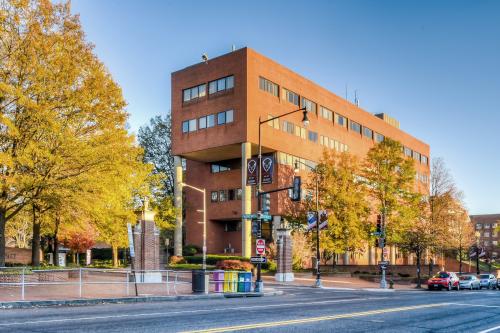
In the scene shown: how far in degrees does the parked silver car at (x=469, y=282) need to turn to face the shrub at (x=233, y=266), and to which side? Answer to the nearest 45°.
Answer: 0° — it already faces it

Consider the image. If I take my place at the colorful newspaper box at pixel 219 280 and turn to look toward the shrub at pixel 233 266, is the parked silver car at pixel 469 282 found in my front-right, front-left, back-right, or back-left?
front-right

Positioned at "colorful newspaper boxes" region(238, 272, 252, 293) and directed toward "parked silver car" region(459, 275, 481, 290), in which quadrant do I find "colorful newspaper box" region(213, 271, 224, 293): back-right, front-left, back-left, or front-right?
back-left

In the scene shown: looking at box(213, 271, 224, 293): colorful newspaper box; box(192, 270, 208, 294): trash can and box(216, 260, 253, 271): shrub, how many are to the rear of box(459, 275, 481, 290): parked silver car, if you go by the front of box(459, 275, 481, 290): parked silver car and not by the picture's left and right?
0

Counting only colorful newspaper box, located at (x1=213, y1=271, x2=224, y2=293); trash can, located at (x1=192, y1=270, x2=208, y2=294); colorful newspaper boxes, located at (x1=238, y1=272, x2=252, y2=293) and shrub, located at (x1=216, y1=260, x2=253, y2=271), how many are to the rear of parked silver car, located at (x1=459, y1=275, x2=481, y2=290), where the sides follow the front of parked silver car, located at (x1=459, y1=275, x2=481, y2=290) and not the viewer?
0

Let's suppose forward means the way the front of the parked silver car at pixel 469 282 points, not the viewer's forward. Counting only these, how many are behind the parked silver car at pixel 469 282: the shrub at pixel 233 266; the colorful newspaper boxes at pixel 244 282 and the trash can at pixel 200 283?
0

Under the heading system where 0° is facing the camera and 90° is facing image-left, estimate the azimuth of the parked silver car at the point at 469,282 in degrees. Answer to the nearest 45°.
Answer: approximately 45°

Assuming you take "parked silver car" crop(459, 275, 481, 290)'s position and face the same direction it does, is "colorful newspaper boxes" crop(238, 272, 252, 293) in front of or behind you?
in front

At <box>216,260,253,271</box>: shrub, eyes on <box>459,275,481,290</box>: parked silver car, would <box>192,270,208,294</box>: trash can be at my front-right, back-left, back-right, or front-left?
back-right

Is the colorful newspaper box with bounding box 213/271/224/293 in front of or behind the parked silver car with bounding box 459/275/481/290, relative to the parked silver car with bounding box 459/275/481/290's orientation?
in front

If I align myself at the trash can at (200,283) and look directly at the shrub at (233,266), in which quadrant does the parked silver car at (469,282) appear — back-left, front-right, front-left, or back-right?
front-right

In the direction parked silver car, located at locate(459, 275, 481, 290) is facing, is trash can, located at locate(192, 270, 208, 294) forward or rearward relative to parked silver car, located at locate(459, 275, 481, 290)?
forward
